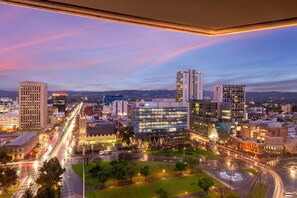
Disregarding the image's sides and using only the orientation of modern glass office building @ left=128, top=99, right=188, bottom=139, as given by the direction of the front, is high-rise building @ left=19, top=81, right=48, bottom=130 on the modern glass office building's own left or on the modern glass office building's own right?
on the modern glass office building's own right

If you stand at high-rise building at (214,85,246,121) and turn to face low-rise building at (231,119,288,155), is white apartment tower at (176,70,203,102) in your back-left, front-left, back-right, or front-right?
back-right

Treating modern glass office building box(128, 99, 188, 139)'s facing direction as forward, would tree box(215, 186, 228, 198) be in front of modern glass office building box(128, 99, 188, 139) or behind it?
in front

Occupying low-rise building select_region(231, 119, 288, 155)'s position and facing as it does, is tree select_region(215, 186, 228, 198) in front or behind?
in front

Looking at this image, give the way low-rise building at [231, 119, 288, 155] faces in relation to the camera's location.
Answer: facing the viewer and to the left of the viewer

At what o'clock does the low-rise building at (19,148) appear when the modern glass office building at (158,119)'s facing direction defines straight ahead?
The low-rise building is roughly at 2 o'clock from the modern glass office building.

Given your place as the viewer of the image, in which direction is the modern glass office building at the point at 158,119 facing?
facing the viewer

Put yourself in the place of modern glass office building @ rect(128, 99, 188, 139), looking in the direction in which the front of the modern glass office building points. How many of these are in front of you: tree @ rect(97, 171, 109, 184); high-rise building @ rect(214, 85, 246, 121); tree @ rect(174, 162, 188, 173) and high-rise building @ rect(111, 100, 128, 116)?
2

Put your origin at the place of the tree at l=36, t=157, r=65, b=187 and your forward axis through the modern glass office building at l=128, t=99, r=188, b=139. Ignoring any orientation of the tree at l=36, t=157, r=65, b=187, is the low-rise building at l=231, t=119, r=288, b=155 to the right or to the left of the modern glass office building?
right

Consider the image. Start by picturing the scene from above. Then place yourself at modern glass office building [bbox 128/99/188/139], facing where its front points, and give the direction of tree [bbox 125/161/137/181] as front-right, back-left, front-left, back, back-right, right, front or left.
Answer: front
